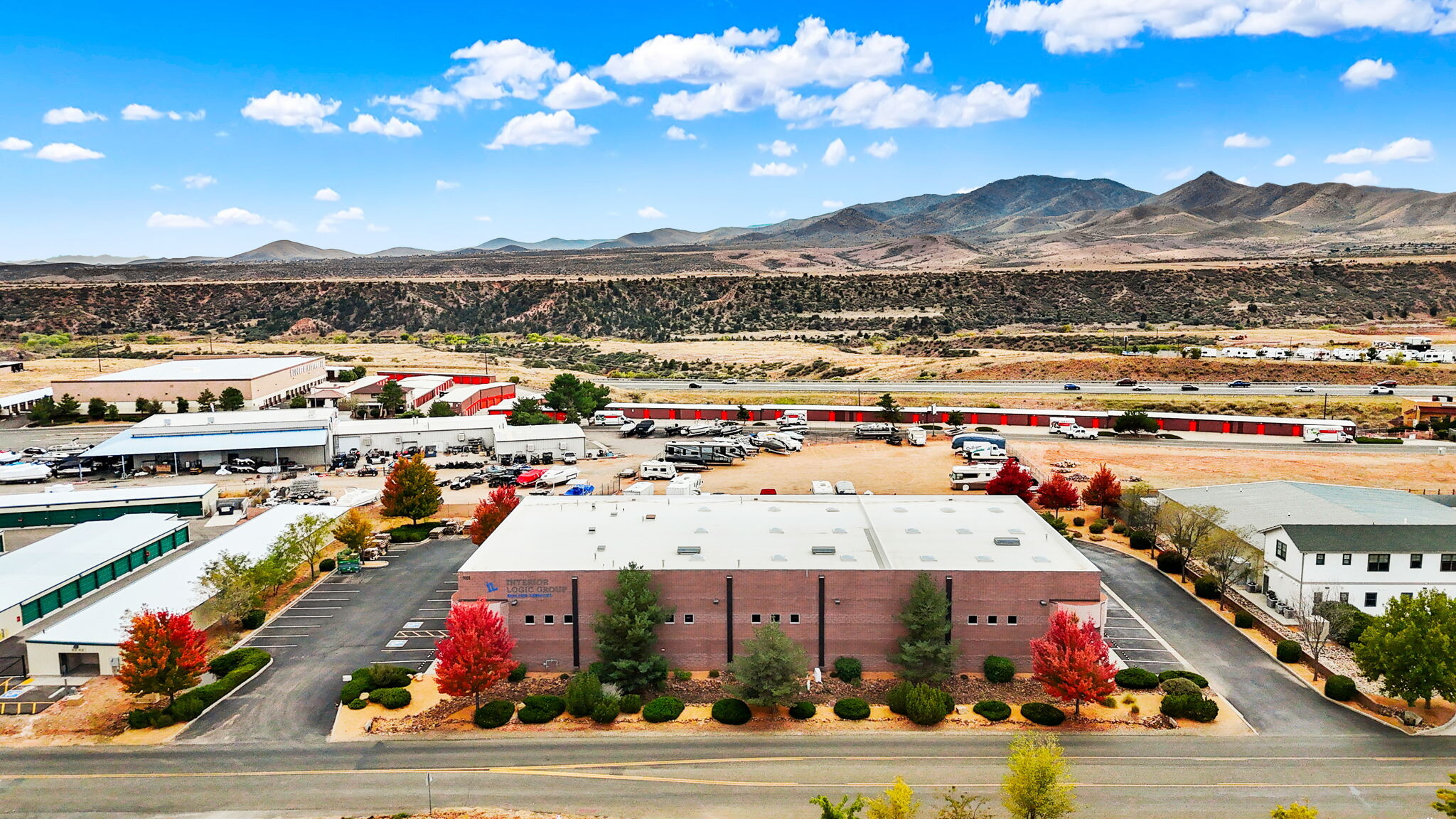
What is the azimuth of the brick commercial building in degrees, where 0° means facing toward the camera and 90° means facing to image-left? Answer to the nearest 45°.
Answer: approximately 0°

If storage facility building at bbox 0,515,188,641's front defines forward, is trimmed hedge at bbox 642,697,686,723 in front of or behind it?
in front

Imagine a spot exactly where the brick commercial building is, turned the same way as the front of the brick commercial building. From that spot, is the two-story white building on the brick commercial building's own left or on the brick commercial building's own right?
on the brick commercial building's own left

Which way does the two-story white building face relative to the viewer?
toward the camera

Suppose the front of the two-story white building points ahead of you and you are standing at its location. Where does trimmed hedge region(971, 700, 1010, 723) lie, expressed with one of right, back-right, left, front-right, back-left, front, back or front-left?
front-right

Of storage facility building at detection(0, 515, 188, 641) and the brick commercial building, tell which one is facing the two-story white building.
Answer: the storage facility building

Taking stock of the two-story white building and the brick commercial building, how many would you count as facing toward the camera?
2

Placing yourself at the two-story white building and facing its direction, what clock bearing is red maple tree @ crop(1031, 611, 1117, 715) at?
The red maple tree is roughly at 1 o'clock from the two-story white building.

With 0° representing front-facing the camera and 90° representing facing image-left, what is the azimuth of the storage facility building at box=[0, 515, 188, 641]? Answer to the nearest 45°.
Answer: approximately 315°

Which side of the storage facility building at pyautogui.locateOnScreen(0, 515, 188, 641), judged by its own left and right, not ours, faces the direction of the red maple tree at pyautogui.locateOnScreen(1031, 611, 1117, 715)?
front

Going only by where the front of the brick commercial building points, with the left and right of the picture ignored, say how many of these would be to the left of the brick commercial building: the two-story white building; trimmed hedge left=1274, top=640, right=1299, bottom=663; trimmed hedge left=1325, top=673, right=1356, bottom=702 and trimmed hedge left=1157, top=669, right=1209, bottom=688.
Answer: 4
